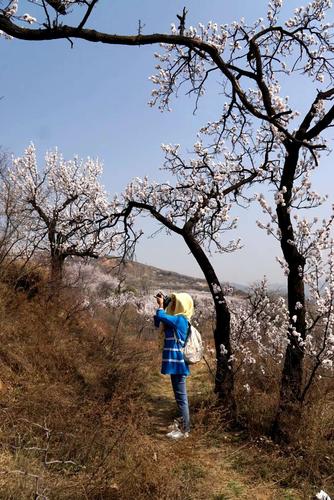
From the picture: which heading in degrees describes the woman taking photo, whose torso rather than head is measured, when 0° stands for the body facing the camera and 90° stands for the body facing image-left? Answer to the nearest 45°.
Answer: approximately 90°
